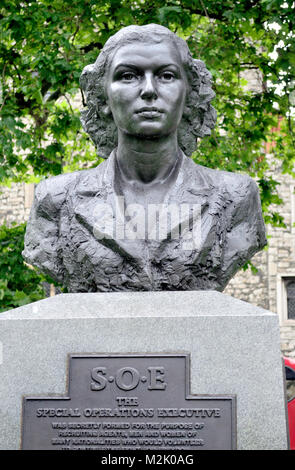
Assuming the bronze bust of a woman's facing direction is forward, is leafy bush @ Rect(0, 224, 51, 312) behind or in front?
behind

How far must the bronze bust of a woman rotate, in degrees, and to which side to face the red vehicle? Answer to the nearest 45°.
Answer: approximately 180°

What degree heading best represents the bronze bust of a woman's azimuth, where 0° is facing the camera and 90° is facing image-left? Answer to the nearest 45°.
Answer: approximately 0°
